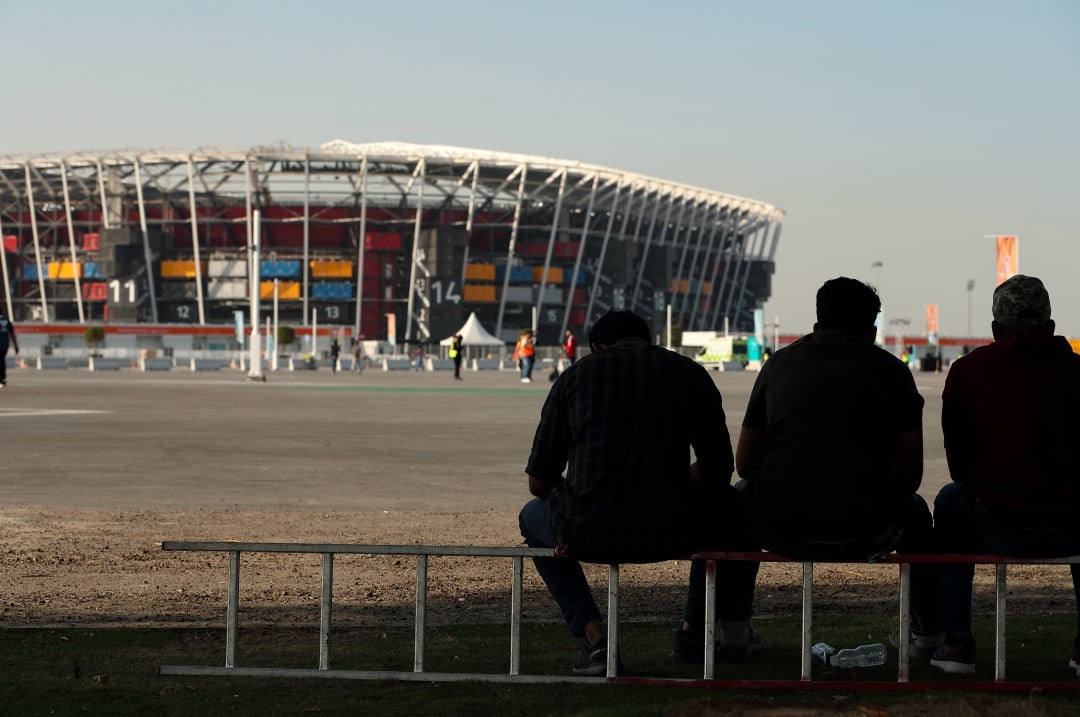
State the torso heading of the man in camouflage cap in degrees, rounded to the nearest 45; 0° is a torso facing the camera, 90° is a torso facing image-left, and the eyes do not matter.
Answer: approximately 180°

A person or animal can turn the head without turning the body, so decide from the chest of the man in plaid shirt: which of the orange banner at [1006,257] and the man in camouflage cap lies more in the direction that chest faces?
the orange banner

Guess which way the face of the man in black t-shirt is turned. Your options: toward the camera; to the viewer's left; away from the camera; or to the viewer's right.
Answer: away from the camera

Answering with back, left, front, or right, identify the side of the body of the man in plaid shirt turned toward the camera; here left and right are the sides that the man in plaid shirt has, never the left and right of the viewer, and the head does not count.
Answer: back

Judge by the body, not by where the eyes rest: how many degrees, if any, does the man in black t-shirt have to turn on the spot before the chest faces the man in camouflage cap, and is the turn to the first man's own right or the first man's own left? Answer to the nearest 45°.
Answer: approximately 45° to the first man's own right

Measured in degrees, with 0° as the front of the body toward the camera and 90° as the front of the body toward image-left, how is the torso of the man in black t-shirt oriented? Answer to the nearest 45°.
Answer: approximately 180°

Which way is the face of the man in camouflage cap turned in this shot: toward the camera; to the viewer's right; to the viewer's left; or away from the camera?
away from the camera

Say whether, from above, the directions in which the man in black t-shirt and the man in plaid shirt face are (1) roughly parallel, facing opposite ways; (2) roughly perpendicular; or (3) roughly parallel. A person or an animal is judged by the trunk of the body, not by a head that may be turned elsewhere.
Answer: roughly parallel

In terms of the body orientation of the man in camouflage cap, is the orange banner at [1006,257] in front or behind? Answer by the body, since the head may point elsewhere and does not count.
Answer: in front

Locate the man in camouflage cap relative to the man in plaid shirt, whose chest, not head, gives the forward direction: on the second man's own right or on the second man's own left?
on the second man's own right

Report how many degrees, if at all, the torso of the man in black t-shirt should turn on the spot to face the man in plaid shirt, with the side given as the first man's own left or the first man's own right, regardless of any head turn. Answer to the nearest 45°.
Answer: approximately 90° to the first man's own left
